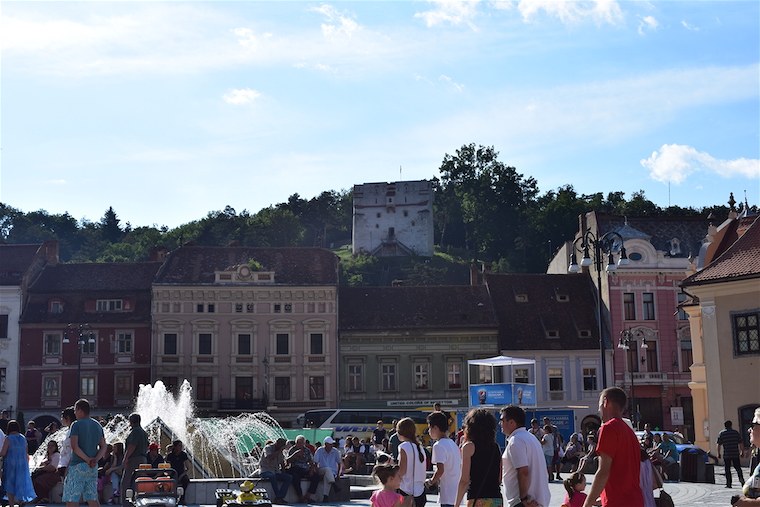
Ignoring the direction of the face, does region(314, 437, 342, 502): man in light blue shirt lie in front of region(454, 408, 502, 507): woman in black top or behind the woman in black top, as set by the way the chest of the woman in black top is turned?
in front

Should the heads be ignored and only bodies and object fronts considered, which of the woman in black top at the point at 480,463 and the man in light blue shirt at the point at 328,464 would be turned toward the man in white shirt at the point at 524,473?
the man in light blue shirt at the point at 328,464

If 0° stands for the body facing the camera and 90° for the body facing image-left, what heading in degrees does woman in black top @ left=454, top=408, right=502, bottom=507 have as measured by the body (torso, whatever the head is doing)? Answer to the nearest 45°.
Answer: approximately 135°

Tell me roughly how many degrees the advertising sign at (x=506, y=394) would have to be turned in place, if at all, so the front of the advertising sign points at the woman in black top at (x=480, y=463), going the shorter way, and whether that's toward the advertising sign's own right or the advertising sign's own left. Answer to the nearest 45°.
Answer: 0° — it already faces them

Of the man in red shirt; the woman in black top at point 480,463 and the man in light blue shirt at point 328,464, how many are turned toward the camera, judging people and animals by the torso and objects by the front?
1

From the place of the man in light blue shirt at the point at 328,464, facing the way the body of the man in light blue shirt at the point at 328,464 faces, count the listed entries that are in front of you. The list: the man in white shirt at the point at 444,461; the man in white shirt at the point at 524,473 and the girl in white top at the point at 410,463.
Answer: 3

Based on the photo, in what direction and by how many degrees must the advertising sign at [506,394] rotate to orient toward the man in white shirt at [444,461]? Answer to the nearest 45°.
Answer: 0° — it already faces them

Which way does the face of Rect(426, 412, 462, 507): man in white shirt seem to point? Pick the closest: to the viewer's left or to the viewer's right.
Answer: to the viewer's left

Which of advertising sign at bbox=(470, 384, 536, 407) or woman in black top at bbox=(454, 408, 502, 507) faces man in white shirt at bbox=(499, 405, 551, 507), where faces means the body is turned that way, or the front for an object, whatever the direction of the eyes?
the advertising sign

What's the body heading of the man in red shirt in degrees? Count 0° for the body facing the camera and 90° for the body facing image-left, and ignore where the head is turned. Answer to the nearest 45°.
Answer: approximately 135°

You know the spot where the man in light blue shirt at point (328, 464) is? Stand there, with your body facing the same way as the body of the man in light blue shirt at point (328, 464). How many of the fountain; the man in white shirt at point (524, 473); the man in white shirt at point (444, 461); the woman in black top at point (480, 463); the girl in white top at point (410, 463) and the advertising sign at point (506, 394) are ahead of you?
4

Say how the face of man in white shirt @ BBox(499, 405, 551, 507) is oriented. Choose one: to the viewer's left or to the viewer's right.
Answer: to the viewer's left
